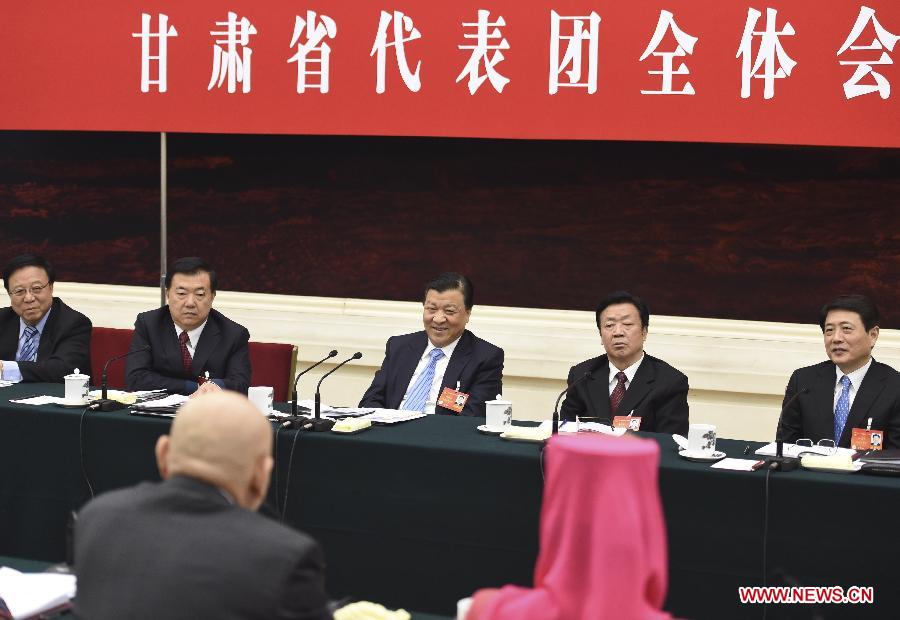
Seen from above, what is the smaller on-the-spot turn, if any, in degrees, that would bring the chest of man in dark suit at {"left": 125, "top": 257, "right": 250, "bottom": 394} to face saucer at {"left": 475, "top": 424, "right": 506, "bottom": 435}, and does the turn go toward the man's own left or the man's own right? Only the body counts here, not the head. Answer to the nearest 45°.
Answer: approximately 45° to the man's own left

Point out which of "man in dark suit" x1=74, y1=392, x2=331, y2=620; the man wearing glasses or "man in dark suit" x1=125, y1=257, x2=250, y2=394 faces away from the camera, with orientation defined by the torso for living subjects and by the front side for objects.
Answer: "man in dark suit" x1=74, y1=392, x2=331, y2=620

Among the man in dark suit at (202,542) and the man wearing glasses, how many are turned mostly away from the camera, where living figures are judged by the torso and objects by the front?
1

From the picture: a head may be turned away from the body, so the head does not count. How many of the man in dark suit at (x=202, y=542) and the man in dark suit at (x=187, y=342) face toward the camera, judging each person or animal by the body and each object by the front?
1

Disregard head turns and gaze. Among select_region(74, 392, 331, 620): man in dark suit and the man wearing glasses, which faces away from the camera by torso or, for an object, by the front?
the man in dark suit

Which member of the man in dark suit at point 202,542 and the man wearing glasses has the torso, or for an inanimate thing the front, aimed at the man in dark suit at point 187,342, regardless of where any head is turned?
the man in dark suit at point 202,542

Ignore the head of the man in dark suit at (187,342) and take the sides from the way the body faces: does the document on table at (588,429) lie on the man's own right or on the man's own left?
on the man's own left

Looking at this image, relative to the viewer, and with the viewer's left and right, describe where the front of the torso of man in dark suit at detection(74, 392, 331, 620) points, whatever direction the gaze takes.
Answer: facing away from the viewer

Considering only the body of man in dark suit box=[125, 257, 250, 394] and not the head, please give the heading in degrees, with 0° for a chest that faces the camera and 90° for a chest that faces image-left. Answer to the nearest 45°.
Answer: approximately 0°

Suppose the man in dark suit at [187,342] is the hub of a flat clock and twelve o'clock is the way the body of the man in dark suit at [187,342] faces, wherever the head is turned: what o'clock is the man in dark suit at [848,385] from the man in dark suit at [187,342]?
the man in dark suit at [848,385] is roughly at 10 o'clock from the man in dark suit at [187,342].
